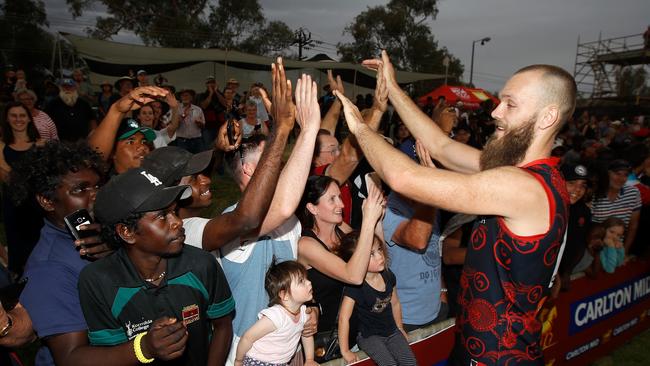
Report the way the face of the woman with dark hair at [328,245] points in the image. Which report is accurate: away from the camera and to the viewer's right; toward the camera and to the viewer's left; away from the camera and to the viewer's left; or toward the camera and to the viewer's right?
toward the camera and to the viewer's right

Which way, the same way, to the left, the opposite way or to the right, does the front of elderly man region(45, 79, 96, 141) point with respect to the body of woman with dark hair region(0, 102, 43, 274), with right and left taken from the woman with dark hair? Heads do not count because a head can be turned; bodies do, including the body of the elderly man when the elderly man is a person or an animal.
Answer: the same way

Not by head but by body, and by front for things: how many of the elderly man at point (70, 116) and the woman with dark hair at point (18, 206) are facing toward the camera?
2

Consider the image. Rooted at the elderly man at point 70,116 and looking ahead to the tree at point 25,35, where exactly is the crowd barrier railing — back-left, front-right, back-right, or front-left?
back-right

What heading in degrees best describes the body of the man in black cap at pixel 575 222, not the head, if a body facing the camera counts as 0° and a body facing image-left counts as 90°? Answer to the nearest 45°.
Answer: approximately 45°

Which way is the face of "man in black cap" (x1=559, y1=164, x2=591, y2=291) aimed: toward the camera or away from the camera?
toward the camera

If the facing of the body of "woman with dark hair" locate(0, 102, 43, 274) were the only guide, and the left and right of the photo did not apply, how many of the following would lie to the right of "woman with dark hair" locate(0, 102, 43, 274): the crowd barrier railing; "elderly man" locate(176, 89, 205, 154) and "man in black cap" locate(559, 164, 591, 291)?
0

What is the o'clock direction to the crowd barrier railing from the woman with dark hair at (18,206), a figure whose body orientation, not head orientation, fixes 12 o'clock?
The crowd barrier railing is roughly at 10 o'clock from the woman with dark hair.

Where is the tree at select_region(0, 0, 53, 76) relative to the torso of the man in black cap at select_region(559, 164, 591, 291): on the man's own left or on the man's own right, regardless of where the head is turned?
on the man's own right

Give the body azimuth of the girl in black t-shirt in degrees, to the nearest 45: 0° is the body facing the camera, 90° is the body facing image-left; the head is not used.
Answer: approximately 315°

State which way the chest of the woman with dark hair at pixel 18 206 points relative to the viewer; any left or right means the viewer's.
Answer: facing the viewer

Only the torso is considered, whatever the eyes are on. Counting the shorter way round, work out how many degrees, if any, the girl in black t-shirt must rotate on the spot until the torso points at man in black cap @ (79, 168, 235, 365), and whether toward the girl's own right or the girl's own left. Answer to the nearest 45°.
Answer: approximately 90° to the girl's own right
